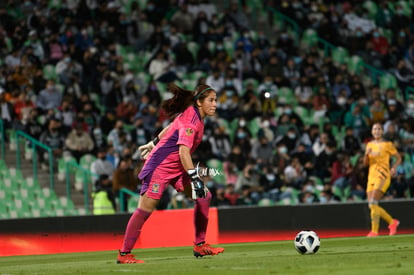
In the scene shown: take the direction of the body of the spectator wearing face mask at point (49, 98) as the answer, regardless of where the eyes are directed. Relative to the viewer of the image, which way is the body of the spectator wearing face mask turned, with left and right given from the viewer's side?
facing the viewer

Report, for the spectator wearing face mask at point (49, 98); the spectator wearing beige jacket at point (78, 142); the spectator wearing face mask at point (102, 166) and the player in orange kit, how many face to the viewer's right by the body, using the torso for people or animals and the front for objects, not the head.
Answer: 0

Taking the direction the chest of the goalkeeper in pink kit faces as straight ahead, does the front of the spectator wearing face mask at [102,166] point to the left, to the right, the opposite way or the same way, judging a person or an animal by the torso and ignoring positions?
to the right

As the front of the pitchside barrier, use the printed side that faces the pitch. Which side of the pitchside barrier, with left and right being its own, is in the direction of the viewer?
front

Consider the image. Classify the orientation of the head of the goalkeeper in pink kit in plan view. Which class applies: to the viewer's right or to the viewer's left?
to the viewer's right

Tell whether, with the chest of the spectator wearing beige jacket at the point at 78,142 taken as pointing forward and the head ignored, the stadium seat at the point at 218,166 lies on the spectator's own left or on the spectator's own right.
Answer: on the spectator's own left

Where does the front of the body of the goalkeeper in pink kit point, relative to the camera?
to the viewer's right

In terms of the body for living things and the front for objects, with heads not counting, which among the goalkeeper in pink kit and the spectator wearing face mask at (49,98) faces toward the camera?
the spectator wearing face mask

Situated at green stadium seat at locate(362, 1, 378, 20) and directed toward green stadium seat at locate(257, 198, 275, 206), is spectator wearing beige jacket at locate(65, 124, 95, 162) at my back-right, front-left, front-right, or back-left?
front-right

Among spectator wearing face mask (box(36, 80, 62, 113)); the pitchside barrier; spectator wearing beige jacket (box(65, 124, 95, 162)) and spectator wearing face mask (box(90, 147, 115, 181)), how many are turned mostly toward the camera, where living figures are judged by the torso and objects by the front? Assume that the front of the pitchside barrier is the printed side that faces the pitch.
4
